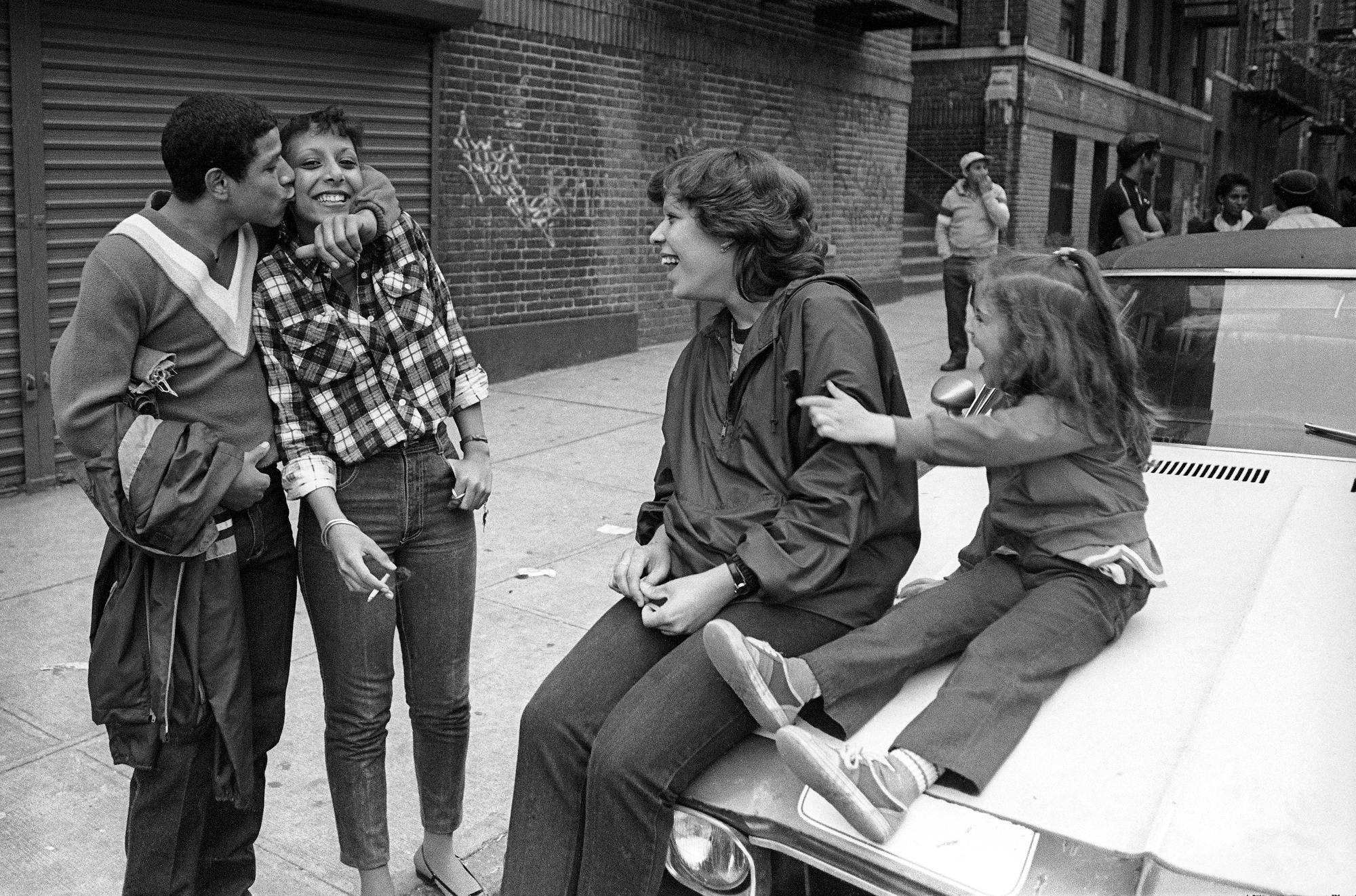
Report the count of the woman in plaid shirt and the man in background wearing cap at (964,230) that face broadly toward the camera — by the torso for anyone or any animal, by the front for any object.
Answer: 2

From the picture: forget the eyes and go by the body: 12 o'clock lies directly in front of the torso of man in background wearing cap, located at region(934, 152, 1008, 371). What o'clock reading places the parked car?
The parked car is roughly at 12 o'clock from the man in background wearing cap.

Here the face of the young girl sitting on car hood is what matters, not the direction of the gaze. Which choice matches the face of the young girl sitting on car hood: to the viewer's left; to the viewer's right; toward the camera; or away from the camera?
to the viewer's left

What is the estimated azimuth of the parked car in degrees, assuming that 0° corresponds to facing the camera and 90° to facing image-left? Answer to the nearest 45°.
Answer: approximately 45°

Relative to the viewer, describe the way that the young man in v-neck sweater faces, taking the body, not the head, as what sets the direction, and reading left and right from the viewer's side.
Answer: facing the viewer and to the right of the viewer

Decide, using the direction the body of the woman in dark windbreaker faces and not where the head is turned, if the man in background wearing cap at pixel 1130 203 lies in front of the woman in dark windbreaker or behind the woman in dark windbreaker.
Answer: behind

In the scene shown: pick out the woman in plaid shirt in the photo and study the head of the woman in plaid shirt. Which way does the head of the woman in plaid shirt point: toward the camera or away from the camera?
toward the camera

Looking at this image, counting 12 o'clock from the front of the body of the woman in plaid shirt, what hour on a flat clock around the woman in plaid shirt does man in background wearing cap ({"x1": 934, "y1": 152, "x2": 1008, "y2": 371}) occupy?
The man in background wearing cap is roughly at 7 o'clock from the woman in plaid shirt.

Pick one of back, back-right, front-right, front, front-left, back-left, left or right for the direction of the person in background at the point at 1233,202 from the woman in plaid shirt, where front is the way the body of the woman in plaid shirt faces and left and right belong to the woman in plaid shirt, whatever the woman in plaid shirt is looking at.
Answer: back-left

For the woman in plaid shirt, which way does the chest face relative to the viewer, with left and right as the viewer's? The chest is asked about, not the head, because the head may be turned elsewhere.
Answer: facing the viewer

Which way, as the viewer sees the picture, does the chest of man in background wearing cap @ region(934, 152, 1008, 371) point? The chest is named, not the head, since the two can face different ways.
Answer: toward the camera
